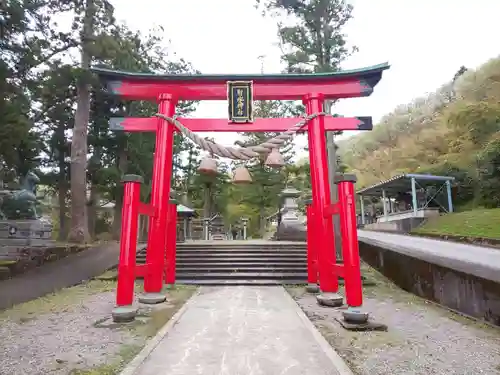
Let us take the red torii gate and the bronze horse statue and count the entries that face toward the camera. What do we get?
1

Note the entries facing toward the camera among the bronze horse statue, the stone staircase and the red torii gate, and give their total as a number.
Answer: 2

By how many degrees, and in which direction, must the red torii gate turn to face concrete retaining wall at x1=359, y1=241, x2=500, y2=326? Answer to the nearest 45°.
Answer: approximately 90° to its left

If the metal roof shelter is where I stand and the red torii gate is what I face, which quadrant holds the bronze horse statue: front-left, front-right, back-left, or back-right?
front-right

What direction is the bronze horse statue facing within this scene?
to the viewer's right

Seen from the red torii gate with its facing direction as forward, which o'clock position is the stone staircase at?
The stone staircase is roughly at 6 o'clock from the red torii gate.

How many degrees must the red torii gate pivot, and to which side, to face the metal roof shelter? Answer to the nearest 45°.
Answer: approximately 135° to its left

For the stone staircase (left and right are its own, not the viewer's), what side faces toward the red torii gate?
front

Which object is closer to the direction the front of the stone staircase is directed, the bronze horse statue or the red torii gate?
the red torii gate

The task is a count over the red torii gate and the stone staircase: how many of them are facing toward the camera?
2

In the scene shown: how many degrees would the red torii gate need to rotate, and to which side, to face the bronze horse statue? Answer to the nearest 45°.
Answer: approximately 135° to its right

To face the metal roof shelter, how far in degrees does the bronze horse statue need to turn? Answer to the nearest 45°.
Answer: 0° — it already faces it

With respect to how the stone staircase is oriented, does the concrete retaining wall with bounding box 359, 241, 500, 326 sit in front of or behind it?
in front

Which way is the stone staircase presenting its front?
toward the camera
